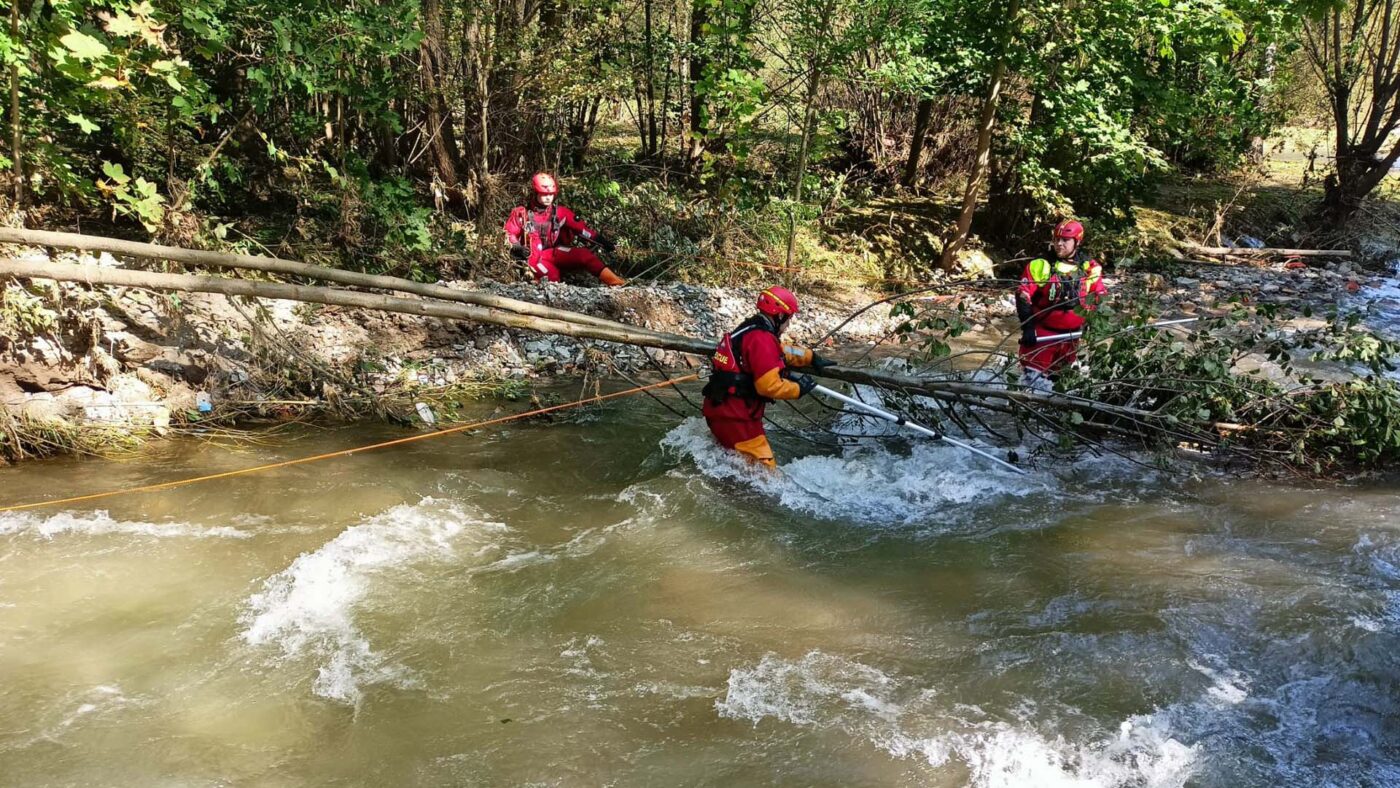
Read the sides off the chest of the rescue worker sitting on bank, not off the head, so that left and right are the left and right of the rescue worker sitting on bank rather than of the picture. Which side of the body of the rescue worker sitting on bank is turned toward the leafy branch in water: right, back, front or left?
front

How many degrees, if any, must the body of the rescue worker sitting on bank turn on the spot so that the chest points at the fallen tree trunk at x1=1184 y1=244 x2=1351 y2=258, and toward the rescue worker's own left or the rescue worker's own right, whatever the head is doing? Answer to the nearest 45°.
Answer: approximately 45° to the rescue worker's own left

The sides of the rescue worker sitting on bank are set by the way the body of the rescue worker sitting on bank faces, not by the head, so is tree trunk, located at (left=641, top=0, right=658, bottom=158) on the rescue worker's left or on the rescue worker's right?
on the rescue worker's left

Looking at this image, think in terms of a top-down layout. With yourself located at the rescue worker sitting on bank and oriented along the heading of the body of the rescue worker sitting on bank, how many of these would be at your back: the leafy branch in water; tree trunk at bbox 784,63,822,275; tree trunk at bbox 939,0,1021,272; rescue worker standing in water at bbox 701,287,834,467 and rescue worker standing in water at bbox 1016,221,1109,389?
0

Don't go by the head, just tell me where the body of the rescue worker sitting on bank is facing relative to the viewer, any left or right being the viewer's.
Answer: facing the viewer and to the right of the viewer

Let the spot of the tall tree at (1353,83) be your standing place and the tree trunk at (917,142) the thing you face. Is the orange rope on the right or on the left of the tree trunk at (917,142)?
left

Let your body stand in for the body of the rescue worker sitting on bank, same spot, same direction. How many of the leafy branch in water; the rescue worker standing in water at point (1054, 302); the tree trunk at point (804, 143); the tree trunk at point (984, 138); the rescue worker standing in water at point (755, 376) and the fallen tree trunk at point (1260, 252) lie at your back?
0

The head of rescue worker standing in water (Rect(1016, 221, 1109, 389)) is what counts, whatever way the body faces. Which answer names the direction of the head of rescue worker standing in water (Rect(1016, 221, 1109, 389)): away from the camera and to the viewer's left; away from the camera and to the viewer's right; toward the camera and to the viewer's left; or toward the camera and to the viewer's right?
toward the camera and to the viewer's left

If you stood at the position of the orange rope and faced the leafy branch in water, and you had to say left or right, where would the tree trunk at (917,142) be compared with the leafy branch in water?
left

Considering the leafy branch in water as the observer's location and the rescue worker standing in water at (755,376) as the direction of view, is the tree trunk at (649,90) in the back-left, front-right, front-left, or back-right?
front-right

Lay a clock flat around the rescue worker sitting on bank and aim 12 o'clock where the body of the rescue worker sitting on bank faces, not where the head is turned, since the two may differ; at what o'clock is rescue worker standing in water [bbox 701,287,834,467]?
The rescue worker standing in water is roughly at 11 o'clock from the rescue worker sitting on bank.
